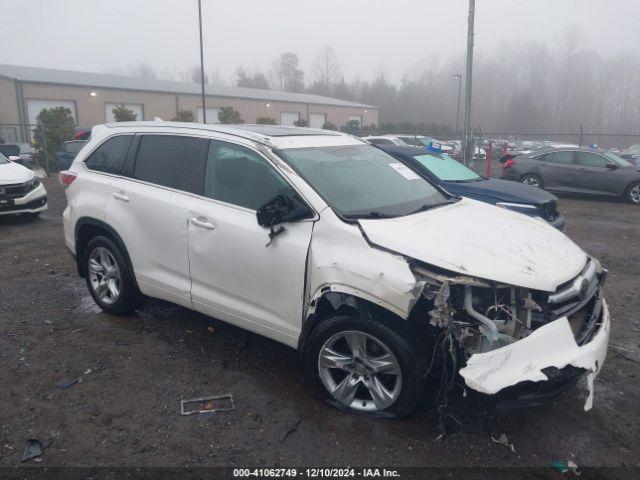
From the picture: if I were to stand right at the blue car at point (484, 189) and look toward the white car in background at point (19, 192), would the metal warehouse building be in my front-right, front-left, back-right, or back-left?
front-right

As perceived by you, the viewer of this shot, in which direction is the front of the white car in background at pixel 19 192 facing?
facing the viewer and to the right of the viewer

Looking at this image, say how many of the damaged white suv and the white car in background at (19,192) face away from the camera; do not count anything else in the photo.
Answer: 0

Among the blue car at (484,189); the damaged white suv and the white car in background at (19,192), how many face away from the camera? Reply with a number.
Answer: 0

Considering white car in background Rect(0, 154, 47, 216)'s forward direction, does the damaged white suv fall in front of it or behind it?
in front

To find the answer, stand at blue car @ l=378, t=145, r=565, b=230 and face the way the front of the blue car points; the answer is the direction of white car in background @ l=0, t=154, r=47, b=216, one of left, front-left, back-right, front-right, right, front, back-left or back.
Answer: back-right

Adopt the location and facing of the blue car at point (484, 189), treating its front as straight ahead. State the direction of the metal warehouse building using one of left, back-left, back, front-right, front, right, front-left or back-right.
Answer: back

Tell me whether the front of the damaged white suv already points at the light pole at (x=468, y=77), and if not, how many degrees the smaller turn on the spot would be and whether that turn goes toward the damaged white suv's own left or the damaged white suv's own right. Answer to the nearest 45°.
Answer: approximately 135° to the damaged white suv's own left

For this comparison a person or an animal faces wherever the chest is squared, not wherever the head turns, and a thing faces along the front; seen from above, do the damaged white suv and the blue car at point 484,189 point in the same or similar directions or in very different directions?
same or similar directions

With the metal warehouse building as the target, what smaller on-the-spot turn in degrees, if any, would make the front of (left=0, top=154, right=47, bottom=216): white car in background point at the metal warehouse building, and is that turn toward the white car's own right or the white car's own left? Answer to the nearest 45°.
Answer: approximately 135° to the white car's own left

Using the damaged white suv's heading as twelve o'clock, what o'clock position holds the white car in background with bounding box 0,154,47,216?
The white car in background is roughly at 6 o'clock from the damaged white suv.

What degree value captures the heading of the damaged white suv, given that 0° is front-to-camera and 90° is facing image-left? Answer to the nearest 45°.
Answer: approximately 315°
